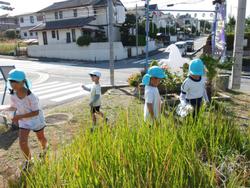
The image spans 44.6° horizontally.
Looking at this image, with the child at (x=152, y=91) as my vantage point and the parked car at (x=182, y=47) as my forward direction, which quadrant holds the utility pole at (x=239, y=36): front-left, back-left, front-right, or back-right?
front-right

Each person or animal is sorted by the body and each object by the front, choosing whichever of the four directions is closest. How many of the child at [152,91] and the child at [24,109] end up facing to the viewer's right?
1

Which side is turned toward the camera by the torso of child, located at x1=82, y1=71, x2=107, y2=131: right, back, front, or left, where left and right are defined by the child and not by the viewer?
left

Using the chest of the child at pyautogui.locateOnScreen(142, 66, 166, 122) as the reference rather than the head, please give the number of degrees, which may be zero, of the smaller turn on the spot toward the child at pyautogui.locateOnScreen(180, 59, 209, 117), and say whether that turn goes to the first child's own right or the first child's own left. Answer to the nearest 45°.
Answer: approximately 45° to the first child's own left

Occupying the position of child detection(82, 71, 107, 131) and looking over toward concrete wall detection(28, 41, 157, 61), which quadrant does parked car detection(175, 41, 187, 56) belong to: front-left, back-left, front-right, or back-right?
front-right
